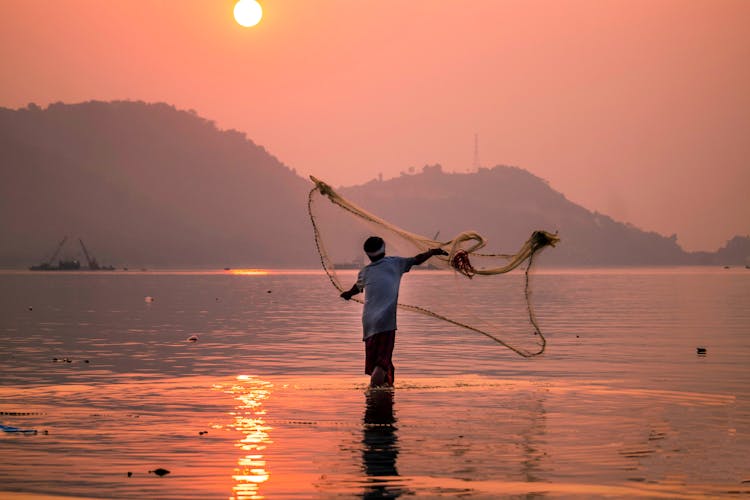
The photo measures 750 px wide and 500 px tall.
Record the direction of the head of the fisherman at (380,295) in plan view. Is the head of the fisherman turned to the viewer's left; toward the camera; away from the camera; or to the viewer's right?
away from the camera

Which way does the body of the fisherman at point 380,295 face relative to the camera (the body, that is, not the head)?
away from the camera
